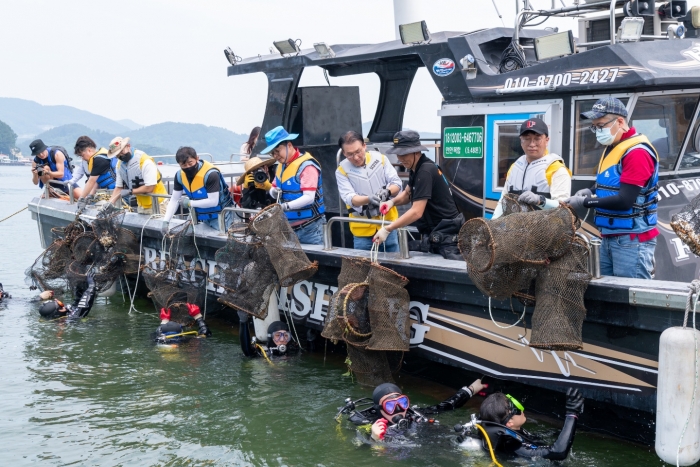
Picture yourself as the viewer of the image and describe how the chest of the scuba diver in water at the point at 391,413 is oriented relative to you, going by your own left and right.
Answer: facing the viewer and to the right of the viewer

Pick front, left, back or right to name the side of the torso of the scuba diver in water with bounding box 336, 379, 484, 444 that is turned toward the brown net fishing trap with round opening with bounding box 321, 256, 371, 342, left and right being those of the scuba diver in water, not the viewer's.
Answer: back

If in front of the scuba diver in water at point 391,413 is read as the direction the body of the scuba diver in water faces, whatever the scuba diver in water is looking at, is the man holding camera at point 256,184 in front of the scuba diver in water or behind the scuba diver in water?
behind

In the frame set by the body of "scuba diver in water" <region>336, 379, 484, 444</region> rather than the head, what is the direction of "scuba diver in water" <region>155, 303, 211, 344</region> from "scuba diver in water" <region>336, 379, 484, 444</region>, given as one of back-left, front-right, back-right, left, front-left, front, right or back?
back

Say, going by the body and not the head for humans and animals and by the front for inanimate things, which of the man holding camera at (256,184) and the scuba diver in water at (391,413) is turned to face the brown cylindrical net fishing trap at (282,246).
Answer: the man holding camera

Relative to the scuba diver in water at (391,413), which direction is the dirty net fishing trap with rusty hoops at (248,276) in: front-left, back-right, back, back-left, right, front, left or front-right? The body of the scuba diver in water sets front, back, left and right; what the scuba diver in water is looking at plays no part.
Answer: back

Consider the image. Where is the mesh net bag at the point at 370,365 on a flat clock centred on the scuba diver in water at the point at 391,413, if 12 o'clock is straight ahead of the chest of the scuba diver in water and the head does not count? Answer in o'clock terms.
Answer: The mesh net bag is roughly at 7 o'clock from the scuba diver in water.

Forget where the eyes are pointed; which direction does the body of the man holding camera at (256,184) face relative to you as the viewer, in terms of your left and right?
facing the viewer

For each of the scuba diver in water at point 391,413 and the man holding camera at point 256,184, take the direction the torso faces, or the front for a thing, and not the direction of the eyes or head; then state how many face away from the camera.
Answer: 0

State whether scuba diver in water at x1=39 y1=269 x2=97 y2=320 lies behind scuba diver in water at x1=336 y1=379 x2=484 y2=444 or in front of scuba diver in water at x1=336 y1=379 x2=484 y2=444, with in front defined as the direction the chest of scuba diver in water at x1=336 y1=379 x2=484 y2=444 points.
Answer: behind

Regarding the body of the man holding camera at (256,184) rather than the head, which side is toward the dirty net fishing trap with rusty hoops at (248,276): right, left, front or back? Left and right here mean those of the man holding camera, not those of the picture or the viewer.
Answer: front
